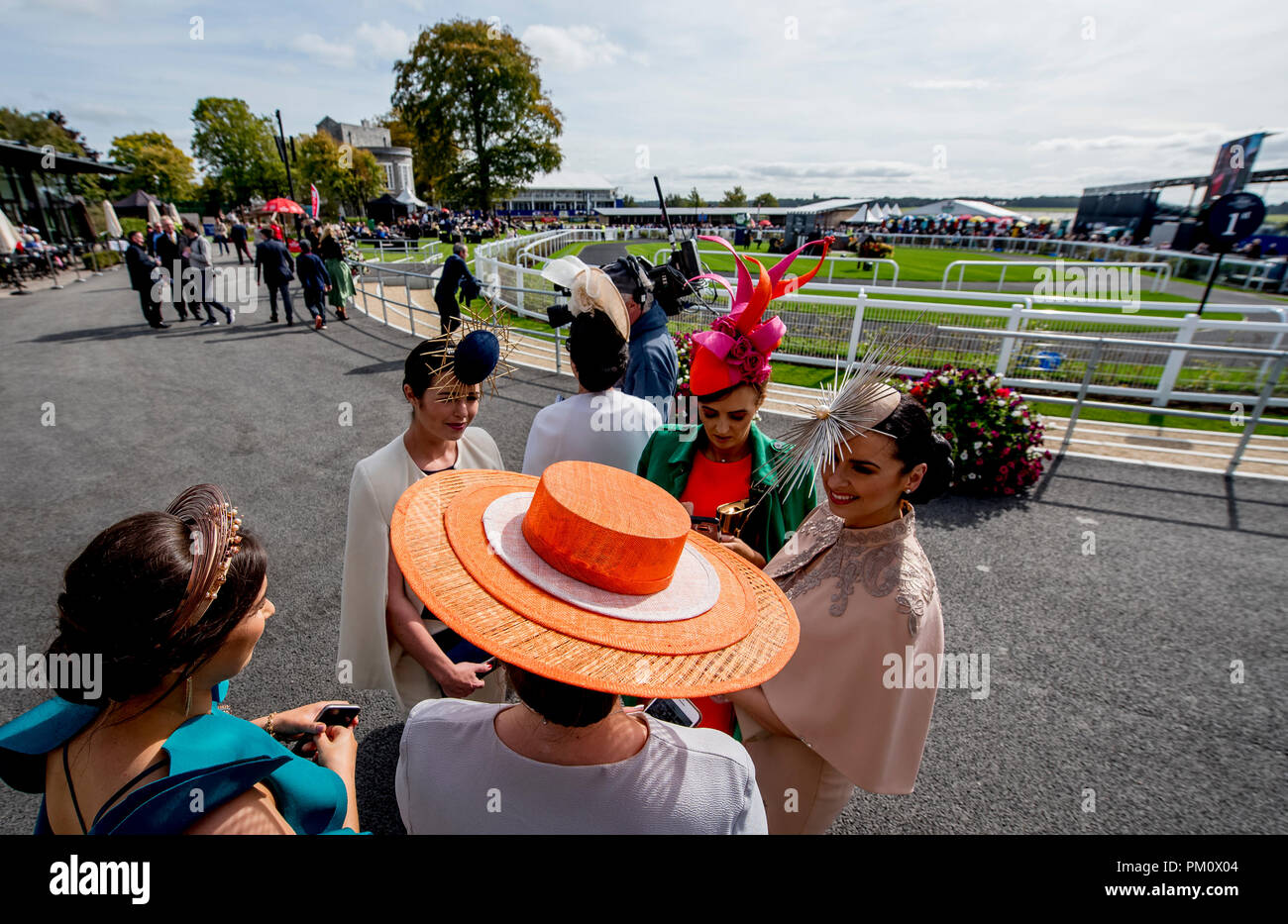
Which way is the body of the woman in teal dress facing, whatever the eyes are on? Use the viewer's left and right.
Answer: facing away from the viewer and to the right of the viewer

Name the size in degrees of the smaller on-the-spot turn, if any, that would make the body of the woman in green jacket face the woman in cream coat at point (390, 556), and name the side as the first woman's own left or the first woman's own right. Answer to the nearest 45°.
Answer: approximately 45° to the first woman's own right

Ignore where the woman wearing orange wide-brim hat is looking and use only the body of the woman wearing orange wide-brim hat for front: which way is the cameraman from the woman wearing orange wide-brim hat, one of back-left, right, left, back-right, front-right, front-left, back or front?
front

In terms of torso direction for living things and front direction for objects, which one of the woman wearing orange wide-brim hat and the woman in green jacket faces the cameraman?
the woman wearing orange wide-brim hat

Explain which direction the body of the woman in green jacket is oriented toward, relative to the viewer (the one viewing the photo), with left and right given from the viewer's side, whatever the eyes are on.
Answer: facing the viewer

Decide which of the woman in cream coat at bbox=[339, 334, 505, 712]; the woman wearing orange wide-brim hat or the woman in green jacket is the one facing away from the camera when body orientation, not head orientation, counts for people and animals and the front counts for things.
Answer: the woman wearing orange wide-brim hat

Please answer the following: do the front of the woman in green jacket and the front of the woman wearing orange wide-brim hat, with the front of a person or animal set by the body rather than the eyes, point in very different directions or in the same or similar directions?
very different directions

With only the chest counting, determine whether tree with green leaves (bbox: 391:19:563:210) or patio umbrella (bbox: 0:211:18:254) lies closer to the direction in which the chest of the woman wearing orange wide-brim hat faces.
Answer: the tree with green leaves

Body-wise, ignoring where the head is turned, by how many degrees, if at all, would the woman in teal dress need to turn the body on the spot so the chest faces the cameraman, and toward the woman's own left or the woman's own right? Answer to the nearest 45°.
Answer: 0° — they already face them

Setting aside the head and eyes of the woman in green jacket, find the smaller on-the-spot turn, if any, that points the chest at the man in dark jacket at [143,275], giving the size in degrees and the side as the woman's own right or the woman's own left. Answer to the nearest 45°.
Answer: approximately 135° to the woman's own right

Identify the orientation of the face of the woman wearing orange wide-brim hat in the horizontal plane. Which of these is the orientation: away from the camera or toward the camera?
away from the camera

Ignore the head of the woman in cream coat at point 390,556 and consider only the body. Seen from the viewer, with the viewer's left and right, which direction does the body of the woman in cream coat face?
facing the viewer and to the right of the viewer

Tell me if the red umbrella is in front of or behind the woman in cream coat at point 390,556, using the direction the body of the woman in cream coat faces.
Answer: behind

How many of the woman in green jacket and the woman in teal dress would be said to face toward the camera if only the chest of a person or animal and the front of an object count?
1

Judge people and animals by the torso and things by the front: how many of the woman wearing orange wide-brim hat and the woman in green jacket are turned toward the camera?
1

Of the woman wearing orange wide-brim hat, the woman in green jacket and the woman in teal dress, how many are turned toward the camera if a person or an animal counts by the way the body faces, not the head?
1

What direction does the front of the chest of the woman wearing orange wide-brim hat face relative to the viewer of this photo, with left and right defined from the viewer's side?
facing away from the viewer

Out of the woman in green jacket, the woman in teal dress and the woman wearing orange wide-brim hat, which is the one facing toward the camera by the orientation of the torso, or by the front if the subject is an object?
the woman in green jacket
